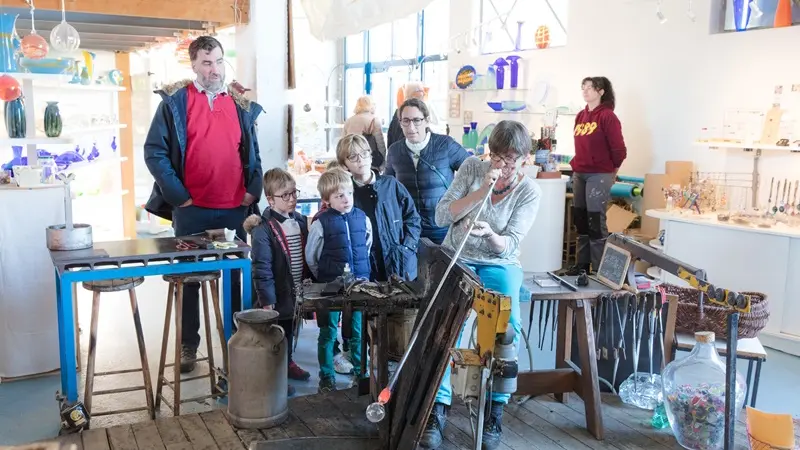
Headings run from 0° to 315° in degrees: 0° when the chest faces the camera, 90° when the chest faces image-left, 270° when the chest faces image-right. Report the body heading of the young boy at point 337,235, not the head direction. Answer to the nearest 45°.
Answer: approximately 315°

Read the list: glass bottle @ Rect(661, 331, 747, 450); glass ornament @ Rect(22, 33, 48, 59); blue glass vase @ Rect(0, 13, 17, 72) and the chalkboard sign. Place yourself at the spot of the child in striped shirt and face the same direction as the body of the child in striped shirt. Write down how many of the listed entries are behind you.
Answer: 2

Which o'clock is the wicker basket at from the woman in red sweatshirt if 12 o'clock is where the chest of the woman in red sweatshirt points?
The wicker basket is roughly at 10 o'clock from the woman in red sweatshirt.

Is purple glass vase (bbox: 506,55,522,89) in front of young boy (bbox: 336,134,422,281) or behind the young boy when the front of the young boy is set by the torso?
behind

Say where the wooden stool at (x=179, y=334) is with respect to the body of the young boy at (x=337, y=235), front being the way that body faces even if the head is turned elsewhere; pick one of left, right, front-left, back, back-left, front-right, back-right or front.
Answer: back-right
